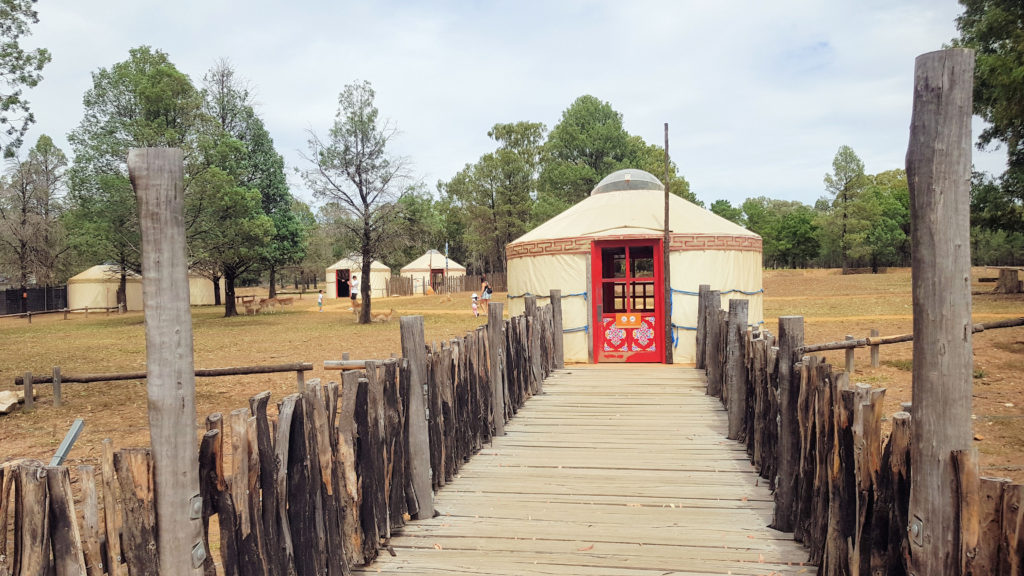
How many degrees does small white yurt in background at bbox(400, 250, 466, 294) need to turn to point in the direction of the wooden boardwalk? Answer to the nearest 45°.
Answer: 0° — it already faces it

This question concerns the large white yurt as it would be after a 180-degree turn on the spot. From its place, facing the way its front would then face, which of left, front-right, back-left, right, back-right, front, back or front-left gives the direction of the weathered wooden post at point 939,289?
back

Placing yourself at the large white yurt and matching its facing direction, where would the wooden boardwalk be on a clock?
The wooden boardwalk is roughly at 12 o'clock from the large white yurt.

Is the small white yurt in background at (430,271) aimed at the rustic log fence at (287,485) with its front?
yes

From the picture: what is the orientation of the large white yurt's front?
toward the camera

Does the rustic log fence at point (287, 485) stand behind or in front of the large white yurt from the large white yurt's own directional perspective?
in front

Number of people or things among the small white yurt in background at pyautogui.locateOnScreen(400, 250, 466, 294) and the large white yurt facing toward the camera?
2

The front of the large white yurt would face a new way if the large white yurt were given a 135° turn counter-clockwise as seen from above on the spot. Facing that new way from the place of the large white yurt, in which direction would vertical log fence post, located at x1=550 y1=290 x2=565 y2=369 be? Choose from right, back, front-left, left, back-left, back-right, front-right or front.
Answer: back

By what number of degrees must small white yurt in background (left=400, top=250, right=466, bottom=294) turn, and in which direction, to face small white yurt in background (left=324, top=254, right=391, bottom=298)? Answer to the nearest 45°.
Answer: approximately 90° to its right

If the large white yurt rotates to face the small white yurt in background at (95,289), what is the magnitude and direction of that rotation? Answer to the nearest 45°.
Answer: approximately 135° to its right

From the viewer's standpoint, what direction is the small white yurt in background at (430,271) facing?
toward the camera

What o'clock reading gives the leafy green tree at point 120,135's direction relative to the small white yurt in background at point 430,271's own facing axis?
The leafy green tree is roughly at 1 o'clock from the small white yurt in background.

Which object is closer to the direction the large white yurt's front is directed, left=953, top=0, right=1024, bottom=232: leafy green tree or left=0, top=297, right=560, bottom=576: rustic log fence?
the rustic log fence

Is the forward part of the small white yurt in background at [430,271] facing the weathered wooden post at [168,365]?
yes

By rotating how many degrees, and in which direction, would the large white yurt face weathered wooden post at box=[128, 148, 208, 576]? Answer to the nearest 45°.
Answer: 0° — it already faces it
